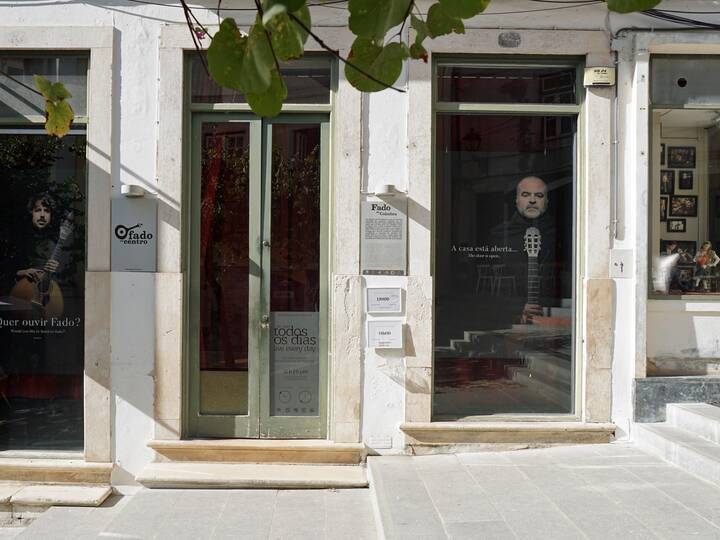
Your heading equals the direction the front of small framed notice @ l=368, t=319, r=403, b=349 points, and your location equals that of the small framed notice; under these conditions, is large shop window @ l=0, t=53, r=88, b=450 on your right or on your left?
on your right

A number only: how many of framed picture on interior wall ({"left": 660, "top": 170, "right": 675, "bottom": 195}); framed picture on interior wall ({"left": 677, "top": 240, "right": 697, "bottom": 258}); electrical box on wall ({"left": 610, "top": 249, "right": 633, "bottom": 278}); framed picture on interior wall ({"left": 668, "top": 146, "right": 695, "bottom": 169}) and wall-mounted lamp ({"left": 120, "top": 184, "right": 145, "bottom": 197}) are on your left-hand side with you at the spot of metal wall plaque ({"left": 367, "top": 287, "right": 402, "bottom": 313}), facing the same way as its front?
4

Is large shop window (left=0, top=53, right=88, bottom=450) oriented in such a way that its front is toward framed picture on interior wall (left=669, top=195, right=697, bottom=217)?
no

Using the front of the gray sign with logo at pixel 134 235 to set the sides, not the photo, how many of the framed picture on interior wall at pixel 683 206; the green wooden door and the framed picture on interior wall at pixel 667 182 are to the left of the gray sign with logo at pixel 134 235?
3

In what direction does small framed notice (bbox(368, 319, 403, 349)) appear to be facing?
toward the camera

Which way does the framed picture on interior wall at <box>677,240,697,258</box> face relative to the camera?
toward the camera

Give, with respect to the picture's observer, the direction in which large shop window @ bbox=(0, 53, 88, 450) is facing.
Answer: facing the viewer

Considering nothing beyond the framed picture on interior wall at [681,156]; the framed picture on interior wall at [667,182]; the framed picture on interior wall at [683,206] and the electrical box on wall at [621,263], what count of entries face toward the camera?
4

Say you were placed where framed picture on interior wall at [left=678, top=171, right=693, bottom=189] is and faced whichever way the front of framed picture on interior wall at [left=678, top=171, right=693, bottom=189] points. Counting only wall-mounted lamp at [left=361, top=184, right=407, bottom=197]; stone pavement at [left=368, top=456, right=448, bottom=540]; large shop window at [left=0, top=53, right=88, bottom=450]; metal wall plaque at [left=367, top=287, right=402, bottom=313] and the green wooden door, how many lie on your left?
0

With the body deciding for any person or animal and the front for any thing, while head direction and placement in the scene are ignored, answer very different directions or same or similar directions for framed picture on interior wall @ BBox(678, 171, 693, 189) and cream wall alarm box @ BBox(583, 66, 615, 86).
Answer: same or similar directions

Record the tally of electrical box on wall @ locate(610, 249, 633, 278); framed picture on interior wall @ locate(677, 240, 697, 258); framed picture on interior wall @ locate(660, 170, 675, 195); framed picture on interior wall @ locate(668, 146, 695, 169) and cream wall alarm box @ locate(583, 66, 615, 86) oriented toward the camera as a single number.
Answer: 5

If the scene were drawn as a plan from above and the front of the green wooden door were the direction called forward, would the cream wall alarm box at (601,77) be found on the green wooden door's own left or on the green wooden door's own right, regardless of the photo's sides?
on the green wooden door's own left

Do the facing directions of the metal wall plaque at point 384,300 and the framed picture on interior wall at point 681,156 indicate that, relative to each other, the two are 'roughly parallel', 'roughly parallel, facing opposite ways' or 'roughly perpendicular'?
roughly parallel

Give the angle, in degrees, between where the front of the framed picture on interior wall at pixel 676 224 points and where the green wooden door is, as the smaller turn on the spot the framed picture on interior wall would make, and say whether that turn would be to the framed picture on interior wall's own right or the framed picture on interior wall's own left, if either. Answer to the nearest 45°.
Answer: approximately 45° to the framed picture on interior wall's own right

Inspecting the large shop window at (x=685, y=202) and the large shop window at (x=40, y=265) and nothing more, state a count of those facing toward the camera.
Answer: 2

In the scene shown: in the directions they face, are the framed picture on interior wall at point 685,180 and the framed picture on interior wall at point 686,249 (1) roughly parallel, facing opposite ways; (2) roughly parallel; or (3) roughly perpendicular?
roughly parallel

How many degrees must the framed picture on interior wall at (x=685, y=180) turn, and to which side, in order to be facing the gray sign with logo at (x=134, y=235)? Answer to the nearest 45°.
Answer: approximately 45° to its right

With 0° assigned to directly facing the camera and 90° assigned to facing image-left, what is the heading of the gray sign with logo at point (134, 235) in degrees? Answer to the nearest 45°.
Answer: approximately 0°
